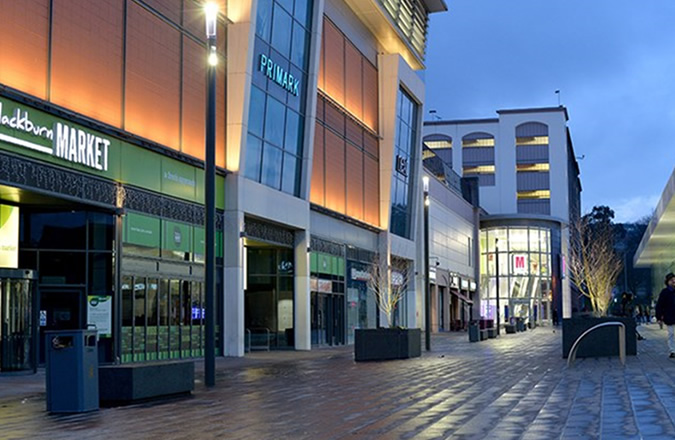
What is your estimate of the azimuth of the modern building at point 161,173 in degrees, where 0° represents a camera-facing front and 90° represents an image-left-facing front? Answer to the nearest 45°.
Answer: approximately 315°

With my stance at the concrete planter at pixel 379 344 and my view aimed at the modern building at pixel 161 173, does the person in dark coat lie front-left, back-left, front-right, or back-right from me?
back-left

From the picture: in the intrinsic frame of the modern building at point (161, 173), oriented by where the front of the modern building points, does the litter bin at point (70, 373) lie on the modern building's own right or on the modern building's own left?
on the modern building's own right

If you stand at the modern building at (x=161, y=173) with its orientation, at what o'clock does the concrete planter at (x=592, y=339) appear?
The concrete planter is roughly at 11 o'clock from the modern building.

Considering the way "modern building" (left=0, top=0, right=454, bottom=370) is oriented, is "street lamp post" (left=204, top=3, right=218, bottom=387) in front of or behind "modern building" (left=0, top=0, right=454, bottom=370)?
in front

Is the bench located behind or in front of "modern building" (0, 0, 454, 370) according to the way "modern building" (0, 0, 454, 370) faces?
in front

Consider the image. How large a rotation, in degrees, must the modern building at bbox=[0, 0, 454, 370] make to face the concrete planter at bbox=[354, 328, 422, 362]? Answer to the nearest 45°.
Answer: approximately 45° to its left

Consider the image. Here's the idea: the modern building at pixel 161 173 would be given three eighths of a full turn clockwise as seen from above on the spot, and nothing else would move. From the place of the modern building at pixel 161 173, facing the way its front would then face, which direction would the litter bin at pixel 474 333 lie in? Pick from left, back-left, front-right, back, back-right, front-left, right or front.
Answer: back-right
